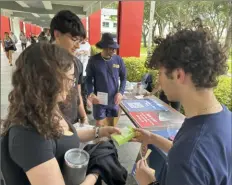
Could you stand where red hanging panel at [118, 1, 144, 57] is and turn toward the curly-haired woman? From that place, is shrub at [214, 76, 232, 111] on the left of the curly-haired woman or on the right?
left

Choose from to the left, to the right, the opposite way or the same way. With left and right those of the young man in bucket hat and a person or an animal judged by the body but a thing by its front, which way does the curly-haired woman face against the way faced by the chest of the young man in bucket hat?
to the left

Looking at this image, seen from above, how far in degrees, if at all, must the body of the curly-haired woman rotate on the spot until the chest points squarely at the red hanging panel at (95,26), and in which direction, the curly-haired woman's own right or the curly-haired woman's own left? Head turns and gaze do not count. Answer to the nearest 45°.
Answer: approximately 90° to the curly-haired woman's own left

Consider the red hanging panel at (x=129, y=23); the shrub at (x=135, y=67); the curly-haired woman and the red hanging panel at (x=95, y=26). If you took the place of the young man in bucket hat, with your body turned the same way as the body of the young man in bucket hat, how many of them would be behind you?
3

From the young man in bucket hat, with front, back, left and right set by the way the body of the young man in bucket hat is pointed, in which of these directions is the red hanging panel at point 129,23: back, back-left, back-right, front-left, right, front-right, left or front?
back

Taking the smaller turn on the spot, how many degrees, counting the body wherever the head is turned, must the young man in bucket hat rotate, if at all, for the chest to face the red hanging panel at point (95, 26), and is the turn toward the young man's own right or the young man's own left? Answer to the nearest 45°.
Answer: approximately 180°

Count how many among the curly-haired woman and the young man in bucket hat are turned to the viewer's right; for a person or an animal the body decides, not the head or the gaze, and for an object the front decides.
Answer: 1

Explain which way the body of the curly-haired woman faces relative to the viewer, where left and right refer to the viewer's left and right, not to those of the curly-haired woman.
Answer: facing to the right of the viewer

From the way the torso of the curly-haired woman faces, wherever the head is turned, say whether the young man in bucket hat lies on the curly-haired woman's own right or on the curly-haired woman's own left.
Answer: on the curly-haired woman's own left

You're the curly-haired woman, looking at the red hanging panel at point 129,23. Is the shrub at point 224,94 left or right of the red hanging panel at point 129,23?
right

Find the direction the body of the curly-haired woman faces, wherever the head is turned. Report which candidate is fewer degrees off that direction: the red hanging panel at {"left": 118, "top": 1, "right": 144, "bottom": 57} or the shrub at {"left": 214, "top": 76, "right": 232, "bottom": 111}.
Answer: the shrub

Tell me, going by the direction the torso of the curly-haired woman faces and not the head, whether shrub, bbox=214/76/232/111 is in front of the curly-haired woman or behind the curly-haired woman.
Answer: in front

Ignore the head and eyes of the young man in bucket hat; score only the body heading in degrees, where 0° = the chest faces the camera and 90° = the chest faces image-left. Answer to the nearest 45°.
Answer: approximately 0°

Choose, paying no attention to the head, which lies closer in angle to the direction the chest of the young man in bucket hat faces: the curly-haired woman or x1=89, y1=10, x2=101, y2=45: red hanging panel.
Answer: the curly-haired woman

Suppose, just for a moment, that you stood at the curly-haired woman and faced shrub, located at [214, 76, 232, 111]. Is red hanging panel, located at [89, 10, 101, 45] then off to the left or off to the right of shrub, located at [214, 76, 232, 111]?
left
